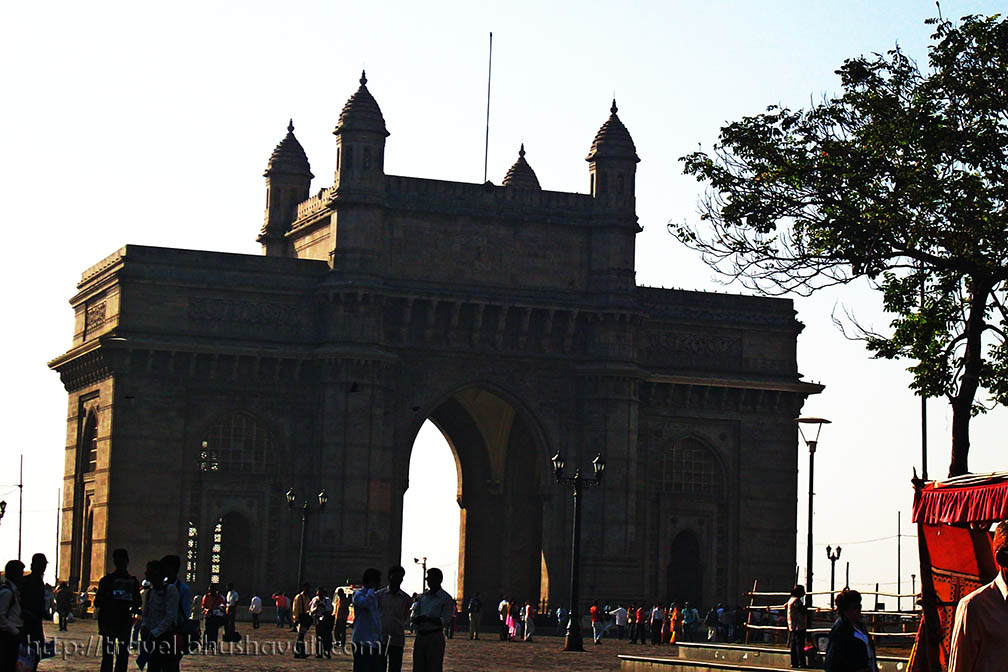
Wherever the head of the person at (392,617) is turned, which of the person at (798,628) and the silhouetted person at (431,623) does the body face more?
the silhouetted person

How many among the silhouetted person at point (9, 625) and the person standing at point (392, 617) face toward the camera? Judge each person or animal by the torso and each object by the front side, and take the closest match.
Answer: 1

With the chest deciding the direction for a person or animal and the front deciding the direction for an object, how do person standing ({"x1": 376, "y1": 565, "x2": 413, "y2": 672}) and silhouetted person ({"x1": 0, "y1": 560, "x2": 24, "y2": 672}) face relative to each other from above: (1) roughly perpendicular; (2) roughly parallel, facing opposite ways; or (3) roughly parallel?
roughly perpendicular

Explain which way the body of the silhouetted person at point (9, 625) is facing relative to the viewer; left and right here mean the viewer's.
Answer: facing to the right of the viewer

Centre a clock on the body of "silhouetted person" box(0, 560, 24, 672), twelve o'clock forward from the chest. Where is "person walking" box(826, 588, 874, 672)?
The person walking is roughly at 1 o'clock from the silhouetted person.

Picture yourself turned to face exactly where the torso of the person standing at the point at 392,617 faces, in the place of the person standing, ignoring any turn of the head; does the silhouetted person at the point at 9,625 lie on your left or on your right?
on your right

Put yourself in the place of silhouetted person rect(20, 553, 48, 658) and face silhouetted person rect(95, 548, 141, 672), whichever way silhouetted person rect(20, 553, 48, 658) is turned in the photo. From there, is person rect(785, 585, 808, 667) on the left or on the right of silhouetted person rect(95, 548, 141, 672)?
left

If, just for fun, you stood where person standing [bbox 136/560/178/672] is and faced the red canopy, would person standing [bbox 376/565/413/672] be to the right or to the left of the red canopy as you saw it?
left
